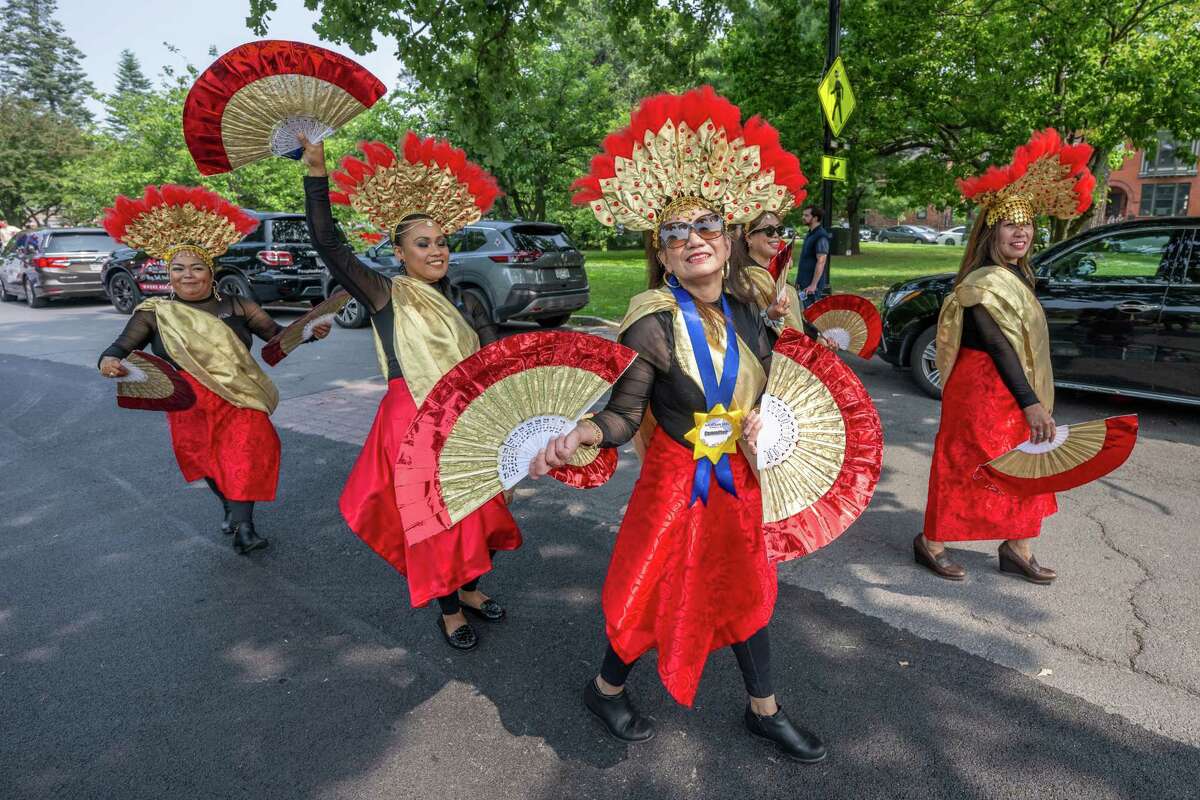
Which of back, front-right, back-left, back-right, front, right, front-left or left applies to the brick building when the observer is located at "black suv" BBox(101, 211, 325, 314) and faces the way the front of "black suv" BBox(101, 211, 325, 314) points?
back-right

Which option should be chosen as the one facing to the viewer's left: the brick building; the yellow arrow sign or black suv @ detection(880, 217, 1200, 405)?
the black suv

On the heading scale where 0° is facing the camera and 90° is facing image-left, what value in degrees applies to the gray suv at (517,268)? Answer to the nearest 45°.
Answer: approximately 135°

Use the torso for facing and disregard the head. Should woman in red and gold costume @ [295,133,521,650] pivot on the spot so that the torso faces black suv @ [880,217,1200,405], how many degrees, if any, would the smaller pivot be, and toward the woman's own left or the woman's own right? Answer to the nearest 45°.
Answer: approximately 45° to the woman's own left

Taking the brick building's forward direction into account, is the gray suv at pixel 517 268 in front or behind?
in front

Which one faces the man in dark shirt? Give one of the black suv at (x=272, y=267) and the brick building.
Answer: the brick building

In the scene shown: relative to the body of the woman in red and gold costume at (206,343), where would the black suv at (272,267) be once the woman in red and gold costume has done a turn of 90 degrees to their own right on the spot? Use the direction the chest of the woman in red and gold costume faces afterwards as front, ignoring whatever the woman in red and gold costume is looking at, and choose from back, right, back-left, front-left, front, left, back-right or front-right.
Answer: right

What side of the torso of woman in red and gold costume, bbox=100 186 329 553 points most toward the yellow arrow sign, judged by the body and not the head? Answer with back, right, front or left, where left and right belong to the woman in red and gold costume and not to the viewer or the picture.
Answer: left

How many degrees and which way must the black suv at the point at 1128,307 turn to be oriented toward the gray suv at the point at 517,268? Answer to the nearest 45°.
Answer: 0° — it already faces it

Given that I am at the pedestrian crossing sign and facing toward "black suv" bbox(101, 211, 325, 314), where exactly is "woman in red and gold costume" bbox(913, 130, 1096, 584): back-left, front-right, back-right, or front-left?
back-left

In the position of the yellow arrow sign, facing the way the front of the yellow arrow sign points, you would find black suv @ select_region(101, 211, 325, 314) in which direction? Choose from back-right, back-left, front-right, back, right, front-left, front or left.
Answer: right
